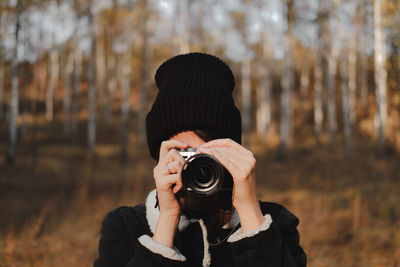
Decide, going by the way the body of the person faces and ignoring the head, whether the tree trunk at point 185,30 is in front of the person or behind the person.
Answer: behind

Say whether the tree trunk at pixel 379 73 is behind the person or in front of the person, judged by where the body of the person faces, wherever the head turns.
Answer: behind

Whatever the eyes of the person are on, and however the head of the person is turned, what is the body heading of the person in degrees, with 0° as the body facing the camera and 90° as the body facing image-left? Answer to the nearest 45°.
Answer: approximately 0°

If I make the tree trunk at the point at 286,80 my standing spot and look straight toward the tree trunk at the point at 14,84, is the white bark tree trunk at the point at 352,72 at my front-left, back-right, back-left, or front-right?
back-right

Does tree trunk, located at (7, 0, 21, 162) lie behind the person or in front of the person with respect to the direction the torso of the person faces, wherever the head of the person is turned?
behind
